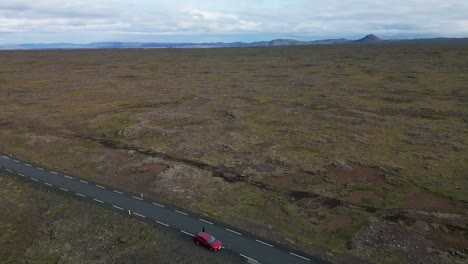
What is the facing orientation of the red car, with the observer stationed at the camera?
facing the viewer and to the right of the viewer
